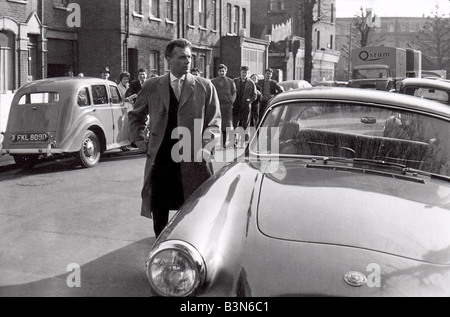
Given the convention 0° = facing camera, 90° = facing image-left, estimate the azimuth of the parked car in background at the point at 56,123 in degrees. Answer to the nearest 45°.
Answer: approximately 225°

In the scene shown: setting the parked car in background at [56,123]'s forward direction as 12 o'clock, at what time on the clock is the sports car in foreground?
The sports car in foreground is roughly at 4 o'clock from the parked car in background.

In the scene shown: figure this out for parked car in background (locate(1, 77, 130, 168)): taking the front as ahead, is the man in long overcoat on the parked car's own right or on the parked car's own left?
on the parked car's own right

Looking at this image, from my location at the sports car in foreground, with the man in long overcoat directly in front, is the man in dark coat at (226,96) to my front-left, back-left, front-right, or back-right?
front-right

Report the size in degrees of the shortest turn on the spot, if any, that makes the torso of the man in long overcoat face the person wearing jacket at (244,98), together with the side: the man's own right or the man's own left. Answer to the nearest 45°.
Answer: approximately 180°

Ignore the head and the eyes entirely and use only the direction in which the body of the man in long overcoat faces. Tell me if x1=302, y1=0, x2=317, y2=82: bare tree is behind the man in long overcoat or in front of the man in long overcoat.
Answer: behind

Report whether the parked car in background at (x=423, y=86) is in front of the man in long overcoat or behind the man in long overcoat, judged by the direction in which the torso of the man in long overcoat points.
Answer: behind

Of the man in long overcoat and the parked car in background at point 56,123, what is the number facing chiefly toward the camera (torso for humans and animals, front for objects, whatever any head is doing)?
1

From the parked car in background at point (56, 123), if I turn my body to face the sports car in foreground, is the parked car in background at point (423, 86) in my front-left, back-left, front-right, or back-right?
front-left

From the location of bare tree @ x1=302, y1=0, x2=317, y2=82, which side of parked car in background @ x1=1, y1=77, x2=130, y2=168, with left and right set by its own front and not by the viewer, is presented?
front

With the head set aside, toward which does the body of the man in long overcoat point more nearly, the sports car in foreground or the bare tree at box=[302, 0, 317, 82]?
the sports car in foreground

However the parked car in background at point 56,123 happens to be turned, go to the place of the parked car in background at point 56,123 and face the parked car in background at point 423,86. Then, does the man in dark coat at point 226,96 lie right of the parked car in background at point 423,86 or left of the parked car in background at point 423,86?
left

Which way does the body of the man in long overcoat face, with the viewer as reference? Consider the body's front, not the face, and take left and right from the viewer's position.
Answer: facing the viewer
